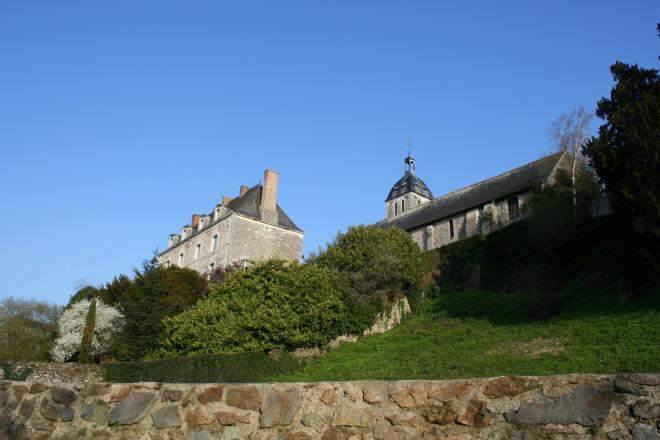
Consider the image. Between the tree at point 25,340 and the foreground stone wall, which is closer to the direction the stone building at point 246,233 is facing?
the tree

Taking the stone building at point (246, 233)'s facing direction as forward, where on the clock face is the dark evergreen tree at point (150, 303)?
The dark evergreen tree is roughly at 11 o'clock from the stone building.

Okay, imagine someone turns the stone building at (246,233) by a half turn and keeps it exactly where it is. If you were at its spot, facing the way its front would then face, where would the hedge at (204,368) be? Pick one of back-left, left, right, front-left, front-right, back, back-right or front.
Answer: back-right

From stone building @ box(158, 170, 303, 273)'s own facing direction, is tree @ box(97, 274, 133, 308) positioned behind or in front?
in front

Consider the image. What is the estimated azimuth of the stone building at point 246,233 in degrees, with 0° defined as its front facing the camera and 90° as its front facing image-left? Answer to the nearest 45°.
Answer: approximately 45°

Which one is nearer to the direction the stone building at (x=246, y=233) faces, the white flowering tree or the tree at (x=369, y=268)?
the white flowering tree

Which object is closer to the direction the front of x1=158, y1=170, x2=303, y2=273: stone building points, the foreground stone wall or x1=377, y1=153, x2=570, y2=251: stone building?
the foreground stone wall

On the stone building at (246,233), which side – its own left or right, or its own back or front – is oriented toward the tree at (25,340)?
front

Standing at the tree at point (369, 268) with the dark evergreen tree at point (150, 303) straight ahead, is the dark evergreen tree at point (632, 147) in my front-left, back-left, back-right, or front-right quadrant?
back-left

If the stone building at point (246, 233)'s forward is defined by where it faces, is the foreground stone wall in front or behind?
in front

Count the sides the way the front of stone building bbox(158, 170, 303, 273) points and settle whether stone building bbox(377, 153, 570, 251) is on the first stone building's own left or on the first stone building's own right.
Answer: on the first stone building's own left
